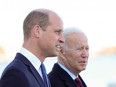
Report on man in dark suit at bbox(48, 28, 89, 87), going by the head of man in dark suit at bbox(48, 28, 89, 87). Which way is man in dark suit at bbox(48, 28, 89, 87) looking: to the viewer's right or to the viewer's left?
to the viewer's right

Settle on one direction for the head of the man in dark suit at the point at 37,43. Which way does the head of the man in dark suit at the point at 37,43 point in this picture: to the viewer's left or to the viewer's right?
to the viewer's right

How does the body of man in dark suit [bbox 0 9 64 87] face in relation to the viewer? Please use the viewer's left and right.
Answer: facing to the right of the viewer

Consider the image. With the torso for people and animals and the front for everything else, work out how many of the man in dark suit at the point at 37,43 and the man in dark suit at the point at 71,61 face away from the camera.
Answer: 0

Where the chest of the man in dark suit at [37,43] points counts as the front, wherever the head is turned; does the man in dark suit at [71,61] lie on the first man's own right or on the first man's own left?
on the first man's own left

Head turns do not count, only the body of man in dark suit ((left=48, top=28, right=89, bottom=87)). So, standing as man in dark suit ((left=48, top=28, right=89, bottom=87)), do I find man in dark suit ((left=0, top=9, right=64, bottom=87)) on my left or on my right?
on my right
